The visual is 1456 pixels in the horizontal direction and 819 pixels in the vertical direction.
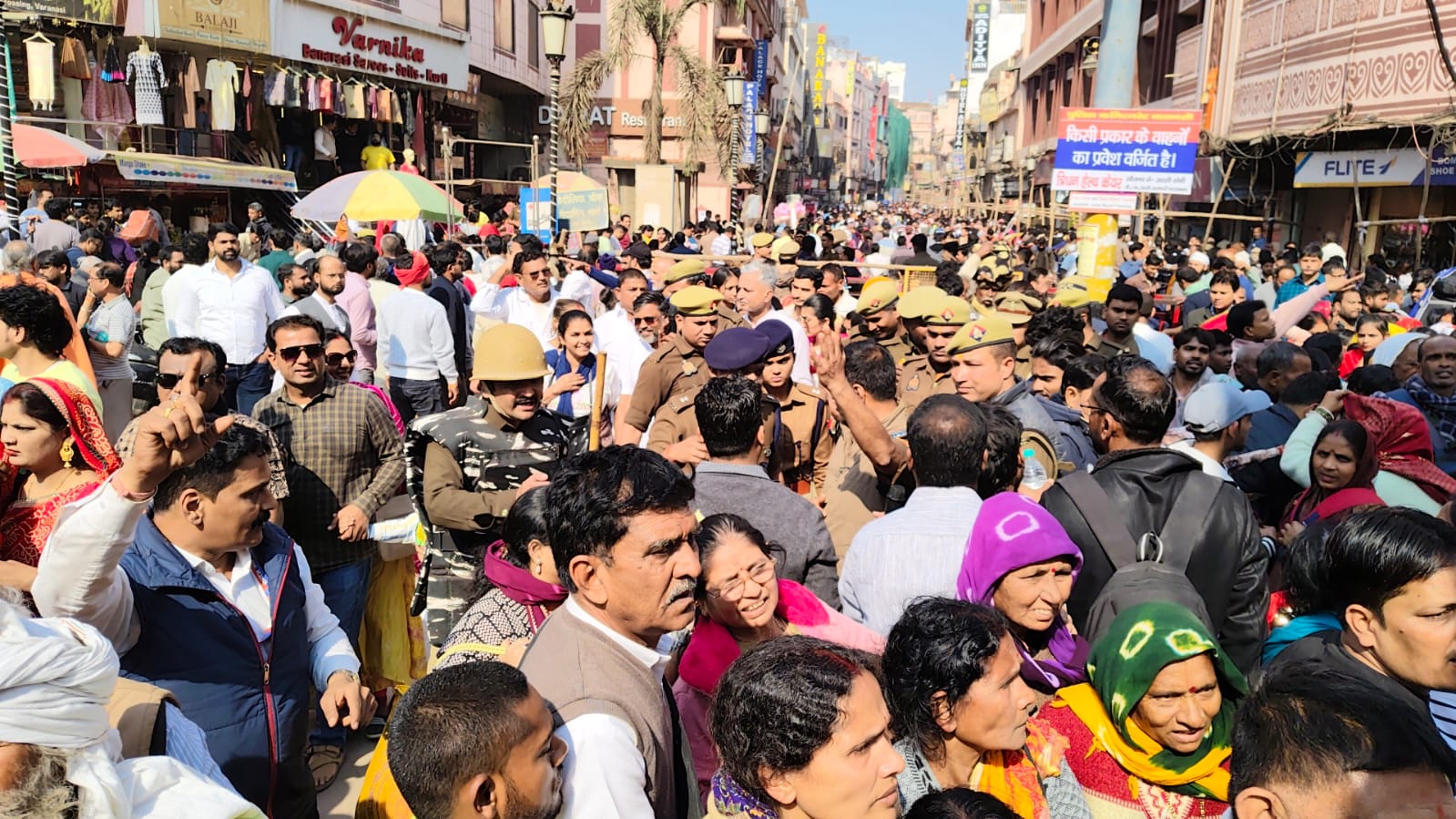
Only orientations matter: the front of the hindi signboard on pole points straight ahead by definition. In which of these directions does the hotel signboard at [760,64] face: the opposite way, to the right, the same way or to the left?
the same way

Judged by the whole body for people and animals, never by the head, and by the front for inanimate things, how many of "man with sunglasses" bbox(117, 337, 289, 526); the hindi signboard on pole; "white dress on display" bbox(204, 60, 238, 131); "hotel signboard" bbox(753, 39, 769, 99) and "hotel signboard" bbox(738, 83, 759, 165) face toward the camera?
5

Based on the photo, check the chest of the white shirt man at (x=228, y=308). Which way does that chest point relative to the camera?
toward the camera

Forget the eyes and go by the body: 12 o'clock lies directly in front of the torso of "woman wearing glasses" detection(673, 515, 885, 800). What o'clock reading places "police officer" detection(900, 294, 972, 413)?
The police officer is roughly at 8 o'clock from the woman wearing glasses.

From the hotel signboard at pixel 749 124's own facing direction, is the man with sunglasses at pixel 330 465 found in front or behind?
in front

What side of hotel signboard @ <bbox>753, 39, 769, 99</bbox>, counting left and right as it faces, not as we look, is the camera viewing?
front

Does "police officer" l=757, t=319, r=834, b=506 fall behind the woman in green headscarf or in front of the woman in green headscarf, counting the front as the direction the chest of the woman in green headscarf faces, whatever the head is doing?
behind

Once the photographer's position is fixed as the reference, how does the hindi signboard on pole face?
facing the viewer

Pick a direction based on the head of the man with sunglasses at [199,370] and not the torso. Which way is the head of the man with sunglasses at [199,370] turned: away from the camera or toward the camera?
toward the camera

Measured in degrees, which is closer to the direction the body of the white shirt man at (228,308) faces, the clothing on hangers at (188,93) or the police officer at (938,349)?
the police officer

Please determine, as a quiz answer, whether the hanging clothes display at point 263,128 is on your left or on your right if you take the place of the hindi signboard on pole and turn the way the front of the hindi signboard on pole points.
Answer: on your right

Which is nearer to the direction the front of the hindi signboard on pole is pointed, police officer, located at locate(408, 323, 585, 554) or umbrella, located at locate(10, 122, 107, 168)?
the police officer

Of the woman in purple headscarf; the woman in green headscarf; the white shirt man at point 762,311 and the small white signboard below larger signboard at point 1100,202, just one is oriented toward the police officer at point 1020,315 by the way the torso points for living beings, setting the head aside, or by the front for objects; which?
the small white signboard below larger signboard

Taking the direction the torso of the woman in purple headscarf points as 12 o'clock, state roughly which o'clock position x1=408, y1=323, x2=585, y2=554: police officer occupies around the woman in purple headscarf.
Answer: The police officer is roughly at 5 o'clock from the woman in purple headscarf.

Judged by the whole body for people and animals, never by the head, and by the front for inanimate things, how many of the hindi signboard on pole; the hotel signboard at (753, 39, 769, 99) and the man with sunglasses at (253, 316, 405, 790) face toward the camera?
3

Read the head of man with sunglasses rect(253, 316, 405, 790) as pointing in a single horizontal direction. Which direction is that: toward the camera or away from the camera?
toward the camera

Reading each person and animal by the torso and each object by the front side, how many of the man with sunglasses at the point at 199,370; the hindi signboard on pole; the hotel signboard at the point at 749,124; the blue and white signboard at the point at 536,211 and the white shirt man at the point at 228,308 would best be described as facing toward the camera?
5

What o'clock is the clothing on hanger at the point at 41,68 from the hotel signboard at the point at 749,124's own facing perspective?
The clothing on hanger is roughly at 1 o'clock from the hotel signboard.

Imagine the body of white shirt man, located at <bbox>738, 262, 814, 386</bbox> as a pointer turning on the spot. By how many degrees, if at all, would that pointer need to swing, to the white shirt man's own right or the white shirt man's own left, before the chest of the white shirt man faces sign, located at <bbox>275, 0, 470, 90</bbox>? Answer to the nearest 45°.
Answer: approximately 90° to the white shirt man's own right

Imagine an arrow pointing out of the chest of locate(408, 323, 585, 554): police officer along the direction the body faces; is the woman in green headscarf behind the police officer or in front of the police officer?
in front

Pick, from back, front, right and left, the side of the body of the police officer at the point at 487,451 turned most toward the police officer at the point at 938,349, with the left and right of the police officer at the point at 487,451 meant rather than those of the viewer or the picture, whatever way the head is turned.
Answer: left
